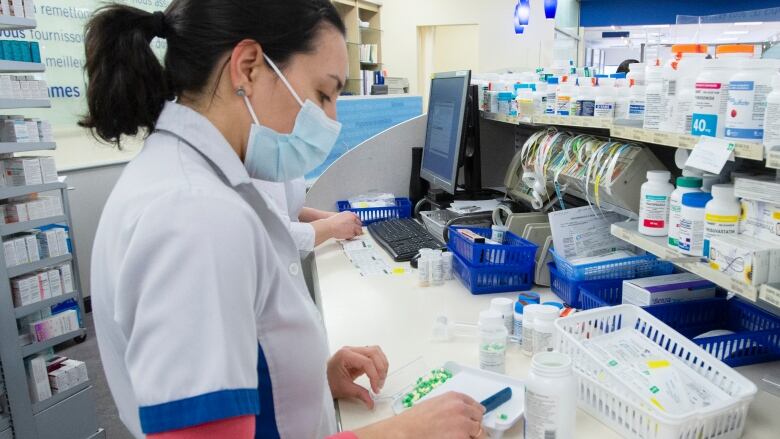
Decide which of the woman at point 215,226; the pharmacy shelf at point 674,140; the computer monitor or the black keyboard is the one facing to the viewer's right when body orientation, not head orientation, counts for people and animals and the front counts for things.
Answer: the woman

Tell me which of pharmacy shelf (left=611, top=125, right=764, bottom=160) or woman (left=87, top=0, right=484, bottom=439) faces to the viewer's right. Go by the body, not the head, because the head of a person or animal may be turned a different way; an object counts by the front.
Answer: the woman

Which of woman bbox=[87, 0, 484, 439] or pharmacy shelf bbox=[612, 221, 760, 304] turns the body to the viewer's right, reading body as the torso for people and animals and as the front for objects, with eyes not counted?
the woman

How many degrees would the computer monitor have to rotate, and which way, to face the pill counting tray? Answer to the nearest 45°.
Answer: approximately 45° to its left

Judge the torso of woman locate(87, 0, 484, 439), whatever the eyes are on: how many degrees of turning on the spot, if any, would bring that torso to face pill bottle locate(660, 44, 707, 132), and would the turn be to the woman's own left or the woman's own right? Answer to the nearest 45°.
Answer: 0° — they already face it

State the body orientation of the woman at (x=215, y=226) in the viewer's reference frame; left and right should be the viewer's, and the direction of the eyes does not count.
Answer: facing to the right of the viewer

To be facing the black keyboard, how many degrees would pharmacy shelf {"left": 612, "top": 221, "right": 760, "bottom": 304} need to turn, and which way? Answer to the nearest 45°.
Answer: approximately 90° to its right

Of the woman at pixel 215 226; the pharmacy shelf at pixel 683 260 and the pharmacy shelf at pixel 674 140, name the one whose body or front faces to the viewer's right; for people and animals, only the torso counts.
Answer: the woman

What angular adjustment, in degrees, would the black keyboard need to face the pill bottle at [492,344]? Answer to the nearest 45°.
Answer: approximately 45° to its left

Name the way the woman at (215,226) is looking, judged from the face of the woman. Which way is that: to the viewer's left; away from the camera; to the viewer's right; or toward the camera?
to the viewer's right
